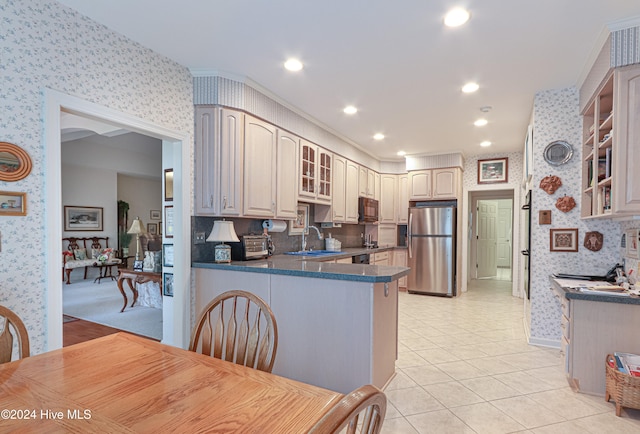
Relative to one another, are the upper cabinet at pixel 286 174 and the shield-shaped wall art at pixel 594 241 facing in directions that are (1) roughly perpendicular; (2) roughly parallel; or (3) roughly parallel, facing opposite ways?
roughly perpendicular

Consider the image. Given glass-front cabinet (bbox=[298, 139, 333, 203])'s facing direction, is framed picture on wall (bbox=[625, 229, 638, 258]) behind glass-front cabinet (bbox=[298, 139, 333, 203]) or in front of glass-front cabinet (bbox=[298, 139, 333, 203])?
in front

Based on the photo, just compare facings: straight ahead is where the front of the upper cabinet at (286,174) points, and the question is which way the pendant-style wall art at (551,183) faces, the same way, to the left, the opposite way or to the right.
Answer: to the right

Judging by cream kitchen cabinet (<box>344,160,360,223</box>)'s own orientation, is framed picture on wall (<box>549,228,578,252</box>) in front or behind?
in front

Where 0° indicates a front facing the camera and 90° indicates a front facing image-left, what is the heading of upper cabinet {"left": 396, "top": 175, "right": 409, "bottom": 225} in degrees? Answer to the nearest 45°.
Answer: approximately 0°
